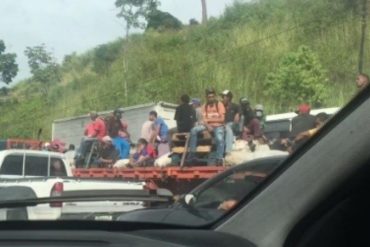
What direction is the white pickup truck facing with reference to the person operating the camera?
facing away from the viewer and to the left of the viewer

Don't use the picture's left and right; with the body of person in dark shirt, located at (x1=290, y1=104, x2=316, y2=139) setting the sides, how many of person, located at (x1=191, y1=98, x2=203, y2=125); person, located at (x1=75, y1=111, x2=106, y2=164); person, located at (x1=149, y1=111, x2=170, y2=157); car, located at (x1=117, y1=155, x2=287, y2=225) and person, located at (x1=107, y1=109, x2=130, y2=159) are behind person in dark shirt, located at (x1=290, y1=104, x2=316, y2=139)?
1

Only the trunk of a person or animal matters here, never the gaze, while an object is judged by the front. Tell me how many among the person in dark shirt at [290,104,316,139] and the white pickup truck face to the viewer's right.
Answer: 0
